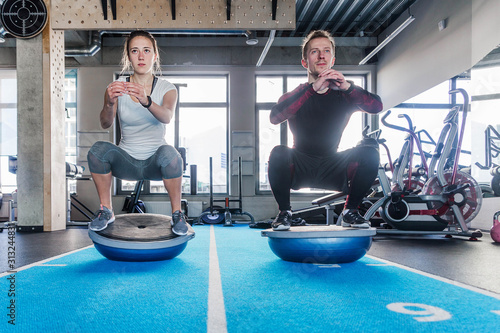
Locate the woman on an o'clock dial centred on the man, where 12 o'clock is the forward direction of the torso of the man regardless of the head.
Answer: The woman is roughly at 3 o'clock from the man.

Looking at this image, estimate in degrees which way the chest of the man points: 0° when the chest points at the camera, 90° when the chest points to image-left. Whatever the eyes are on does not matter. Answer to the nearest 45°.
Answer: approximately 0°

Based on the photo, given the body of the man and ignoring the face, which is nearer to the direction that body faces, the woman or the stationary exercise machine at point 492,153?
the woman

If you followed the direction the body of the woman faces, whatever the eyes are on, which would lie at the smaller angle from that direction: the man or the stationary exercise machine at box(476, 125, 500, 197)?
the man

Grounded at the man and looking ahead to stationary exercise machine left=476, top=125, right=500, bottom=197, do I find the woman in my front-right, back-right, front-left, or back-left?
back-left

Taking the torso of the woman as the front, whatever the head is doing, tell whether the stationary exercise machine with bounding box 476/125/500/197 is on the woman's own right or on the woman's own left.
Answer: on the woman's own left

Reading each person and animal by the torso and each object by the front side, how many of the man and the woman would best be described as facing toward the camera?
2

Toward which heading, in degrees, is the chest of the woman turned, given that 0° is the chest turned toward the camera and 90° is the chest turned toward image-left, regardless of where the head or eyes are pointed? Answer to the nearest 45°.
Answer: approximately 0°

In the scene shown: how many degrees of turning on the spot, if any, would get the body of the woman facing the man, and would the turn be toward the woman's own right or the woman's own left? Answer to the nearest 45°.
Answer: approximately 90° to the woman's own left

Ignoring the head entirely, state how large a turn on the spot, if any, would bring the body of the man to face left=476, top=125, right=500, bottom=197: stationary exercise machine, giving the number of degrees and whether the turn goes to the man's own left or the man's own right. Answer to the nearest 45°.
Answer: approximately 135° to the man's own left
